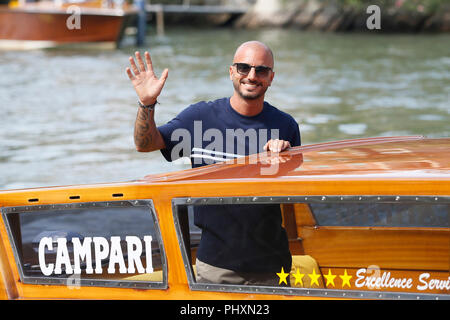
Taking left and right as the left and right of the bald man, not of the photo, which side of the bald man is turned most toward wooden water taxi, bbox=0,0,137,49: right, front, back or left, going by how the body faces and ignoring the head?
back

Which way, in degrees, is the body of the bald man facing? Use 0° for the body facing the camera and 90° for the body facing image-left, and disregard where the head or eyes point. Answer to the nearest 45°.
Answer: approximately 0°
